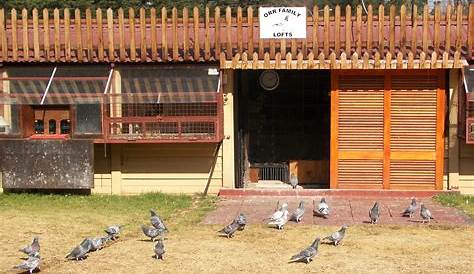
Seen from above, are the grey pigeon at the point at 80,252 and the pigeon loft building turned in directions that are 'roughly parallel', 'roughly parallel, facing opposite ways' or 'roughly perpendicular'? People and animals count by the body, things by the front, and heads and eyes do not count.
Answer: roughly perpendicular

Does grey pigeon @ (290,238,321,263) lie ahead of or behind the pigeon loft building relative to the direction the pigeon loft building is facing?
ahead

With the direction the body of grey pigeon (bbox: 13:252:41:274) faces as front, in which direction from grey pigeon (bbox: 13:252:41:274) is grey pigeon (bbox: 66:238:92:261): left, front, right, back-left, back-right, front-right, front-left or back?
front-left

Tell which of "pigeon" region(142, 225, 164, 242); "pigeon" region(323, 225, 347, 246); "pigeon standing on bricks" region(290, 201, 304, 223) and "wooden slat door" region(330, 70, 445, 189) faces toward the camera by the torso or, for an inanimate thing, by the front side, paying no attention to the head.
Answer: the wooden slat door

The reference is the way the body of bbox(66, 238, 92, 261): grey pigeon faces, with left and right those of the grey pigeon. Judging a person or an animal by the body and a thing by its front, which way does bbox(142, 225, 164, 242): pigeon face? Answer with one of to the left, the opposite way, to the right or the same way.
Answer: the opposite way

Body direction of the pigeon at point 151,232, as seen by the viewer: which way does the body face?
to the viewer's left

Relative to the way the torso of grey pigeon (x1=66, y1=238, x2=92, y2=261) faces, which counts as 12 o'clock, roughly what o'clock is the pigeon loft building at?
The pigeon loft building is roughly at 10 o'clock from the grey pigeon.

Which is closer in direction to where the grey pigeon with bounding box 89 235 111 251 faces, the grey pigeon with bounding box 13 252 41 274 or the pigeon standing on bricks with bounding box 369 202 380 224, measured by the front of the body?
the pigeon standing on bricks
